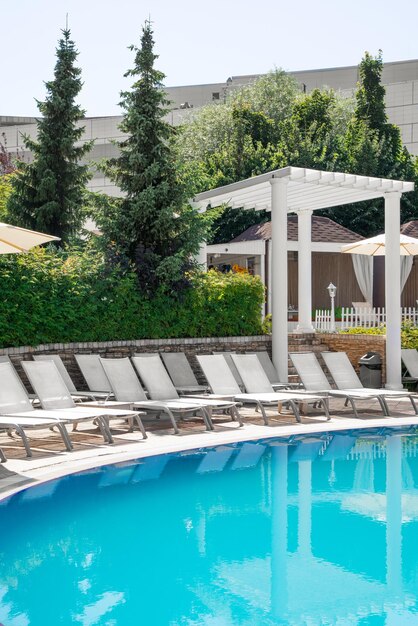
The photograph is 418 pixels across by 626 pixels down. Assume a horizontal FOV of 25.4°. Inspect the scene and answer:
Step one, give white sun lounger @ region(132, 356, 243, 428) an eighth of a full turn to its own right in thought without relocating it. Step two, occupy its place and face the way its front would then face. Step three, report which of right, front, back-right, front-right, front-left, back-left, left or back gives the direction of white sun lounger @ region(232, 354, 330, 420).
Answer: back-left

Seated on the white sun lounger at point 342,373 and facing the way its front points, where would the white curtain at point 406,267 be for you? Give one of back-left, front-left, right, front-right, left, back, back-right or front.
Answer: back-left

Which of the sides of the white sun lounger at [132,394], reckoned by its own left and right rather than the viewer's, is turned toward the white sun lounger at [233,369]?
left

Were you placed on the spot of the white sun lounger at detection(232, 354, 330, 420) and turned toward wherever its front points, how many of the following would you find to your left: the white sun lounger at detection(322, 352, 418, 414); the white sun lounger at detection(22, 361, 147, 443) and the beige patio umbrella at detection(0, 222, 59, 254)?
1

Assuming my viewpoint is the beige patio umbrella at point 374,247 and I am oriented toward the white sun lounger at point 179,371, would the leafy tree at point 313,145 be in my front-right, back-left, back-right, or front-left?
back-right

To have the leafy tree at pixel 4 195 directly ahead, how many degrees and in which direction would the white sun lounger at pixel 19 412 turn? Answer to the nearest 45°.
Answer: approximately 135° to its left

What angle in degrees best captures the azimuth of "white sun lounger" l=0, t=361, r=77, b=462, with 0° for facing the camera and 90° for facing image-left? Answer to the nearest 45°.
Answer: approximately 315°

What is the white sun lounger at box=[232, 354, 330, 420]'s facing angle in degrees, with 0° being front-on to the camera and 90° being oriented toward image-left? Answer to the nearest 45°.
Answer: approximately 315°

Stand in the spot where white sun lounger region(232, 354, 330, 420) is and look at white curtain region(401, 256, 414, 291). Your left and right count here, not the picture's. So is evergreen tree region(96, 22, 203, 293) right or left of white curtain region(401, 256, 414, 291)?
left

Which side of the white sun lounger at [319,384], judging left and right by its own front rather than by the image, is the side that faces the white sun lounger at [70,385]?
right

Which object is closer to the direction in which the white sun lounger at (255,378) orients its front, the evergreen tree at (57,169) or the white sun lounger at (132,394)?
the white sun lounger

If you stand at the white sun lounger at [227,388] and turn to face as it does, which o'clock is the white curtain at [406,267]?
The white curtain is roughly at 8 o'clock from the white sun lounger.

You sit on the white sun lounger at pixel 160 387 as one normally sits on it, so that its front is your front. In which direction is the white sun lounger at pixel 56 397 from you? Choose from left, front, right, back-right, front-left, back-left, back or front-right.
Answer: right

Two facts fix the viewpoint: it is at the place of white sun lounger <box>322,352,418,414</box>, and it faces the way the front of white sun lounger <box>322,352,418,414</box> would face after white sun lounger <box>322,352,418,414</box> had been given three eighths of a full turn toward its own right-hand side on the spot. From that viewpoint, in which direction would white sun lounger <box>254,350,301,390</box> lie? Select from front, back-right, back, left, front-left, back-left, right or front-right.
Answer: front

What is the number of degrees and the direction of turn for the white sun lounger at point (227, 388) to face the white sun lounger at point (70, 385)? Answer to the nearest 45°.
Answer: approximately 135° to its right

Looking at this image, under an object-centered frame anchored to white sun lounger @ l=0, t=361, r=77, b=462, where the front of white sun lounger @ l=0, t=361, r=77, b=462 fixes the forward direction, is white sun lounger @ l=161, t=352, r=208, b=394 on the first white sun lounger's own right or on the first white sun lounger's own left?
on the first white sun lounger's own left

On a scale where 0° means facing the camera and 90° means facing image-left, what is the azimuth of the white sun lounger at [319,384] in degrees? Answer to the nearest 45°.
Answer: approximately 315°
